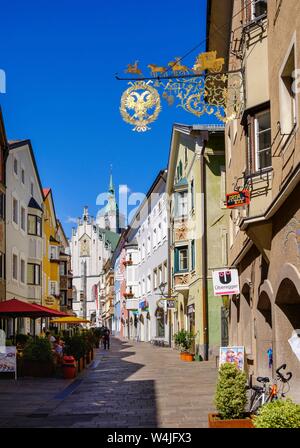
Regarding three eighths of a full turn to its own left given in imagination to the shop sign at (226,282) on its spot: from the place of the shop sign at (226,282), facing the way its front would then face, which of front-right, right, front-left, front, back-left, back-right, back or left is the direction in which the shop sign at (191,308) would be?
front-left

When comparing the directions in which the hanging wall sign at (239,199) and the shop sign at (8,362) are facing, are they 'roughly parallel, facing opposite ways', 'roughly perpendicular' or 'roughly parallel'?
roughly parallel

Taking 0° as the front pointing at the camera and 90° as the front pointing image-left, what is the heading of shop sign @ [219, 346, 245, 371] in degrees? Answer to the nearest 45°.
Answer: approximately 0°

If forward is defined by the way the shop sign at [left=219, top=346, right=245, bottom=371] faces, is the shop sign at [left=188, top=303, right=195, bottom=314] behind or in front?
behind

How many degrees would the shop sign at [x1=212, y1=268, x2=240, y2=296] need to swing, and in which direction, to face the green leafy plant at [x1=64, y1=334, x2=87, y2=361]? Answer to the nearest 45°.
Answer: approximately 135° to its right

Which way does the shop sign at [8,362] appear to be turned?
toward the camera

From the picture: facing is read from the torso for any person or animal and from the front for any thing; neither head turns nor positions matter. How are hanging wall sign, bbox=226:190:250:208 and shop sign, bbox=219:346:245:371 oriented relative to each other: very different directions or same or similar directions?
same or similar directions

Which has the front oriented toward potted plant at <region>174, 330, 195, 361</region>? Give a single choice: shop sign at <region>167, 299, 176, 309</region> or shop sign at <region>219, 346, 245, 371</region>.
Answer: shop sign at <region>167, 299, 176, 309</region>

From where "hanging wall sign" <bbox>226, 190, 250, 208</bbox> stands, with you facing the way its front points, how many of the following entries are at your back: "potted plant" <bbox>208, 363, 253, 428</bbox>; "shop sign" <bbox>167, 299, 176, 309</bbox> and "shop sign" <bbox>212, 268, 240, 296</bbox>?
2

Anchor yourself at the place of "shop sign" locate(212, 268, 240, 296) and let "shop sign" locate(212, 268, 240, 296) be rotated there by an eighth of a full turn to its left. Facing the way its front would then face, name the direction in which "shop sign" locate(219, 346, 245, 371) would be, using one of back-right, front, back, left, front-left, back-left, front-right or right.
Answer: front-right

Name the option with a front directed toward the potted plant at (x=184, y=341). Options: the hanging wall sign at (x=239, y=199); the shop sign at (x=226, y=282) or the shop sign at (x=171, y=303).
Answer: the shop sign at (x=171, y=303)

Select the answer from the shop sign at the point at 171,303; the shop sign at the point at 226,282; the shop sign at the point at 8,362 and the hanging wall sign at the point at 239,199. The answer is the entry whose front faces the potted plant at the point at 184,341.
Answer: the shop sign at the point at 171,303

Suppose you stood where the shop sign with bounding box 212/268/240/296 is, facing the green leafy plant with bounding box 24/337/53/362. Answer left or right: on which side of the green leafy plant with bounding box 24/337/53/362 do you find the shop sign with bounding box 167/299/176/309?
right

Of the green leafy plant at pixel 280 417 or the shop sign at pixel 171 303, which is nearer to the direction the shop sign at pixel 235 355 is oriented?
the green leafy plant

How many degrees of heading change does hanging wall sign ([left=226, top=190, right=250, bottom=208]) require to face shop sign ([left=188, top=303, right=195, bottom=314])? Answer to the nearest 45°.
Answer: approximately 180°
